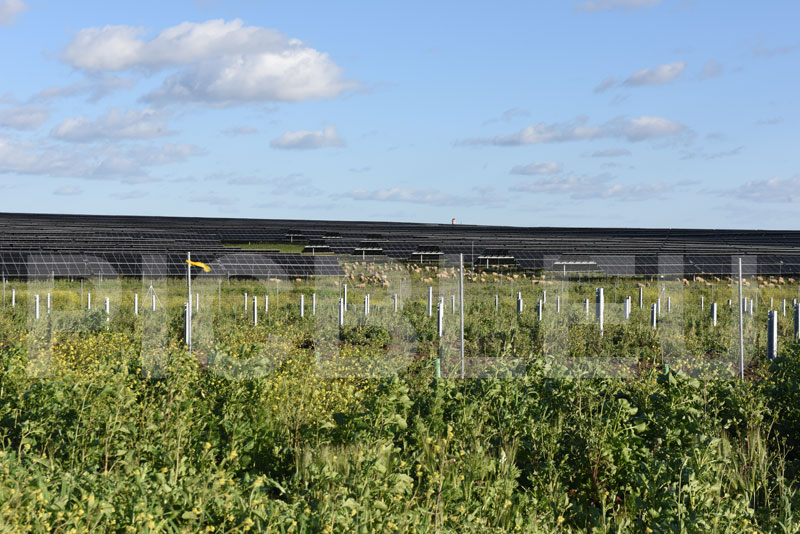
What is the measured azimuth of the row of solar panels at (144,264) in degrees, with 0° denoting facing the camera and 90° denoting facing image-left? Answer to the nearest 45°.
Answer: approximately 0°
